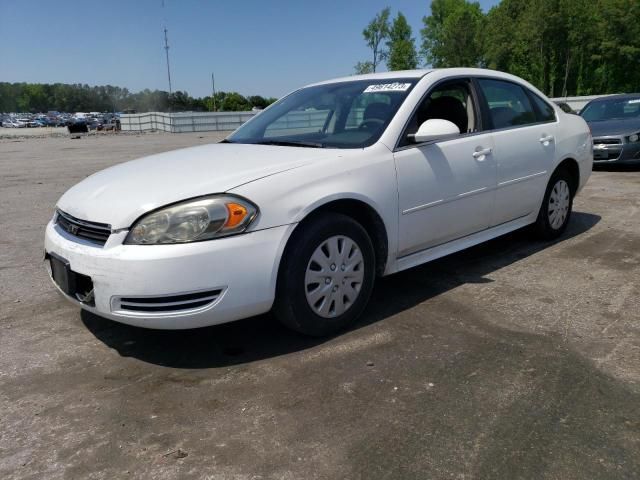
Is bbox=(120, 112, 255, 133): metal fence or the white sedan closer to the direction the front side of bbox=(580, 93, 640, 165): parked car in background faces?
the white sedan

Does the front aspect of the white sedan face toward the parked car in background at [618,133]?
no

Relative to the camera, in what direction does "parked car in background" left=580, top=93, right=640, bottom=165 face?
facing the viewer and to the left of the viewer

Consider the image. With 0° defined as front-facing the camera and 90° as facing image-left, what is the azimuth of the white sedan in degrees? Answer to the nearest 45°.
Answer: approximately 45°

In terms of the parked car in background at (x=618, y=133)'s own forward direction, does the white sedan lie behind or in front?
in front

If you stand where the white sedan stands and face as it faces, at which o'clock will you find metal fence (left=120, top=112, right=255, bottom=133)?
The metal fence is roughly at 4 o'clock from the white sedan.

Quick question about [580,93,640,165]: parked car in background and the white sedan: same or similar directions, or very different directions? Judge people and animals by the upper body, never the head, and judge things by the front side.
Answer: same or similar directions

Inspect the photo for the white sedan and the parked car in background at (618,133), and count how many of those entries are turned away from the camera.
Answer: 0

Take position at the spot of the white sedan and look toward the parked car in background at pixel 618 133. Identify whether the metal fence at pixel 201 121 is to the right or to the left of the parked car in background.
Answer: left

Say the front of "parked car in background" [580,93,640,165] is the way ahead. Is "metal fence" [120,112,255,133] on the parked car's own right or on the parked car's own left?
on the parked car's own right
